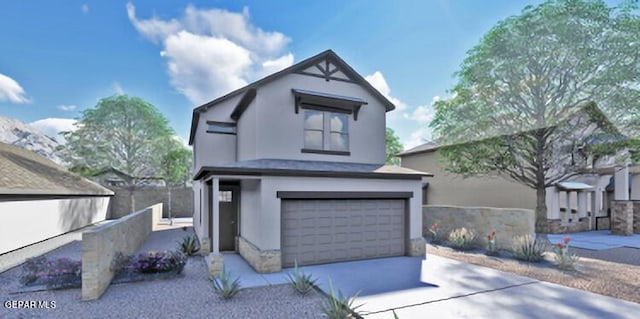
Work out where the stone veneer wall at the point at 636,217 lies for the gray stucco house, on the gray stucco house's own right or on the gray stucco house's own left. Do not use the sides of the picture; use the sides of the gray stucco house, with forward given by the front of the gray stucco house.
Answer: on the gray stucco house's own left

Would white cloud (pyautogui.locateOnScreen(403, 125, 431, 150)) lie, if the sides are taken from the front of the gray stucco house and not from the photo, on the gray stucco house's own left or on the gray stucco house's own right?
on the gray stucco house's own left

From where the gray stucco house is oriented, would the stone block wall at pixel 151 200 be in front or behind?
behind

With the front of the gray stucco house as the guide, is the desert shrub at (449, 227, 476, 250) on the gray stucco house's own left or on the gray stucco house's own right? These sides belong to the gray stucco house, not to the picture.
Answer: on the gray stucco house's own left

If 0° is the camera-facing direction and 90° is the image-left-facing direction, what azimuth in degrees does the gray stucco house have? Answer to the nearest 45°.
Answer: approximately 315°

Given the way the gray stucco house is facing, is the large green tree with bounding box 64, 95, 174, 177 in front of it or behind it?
behind
